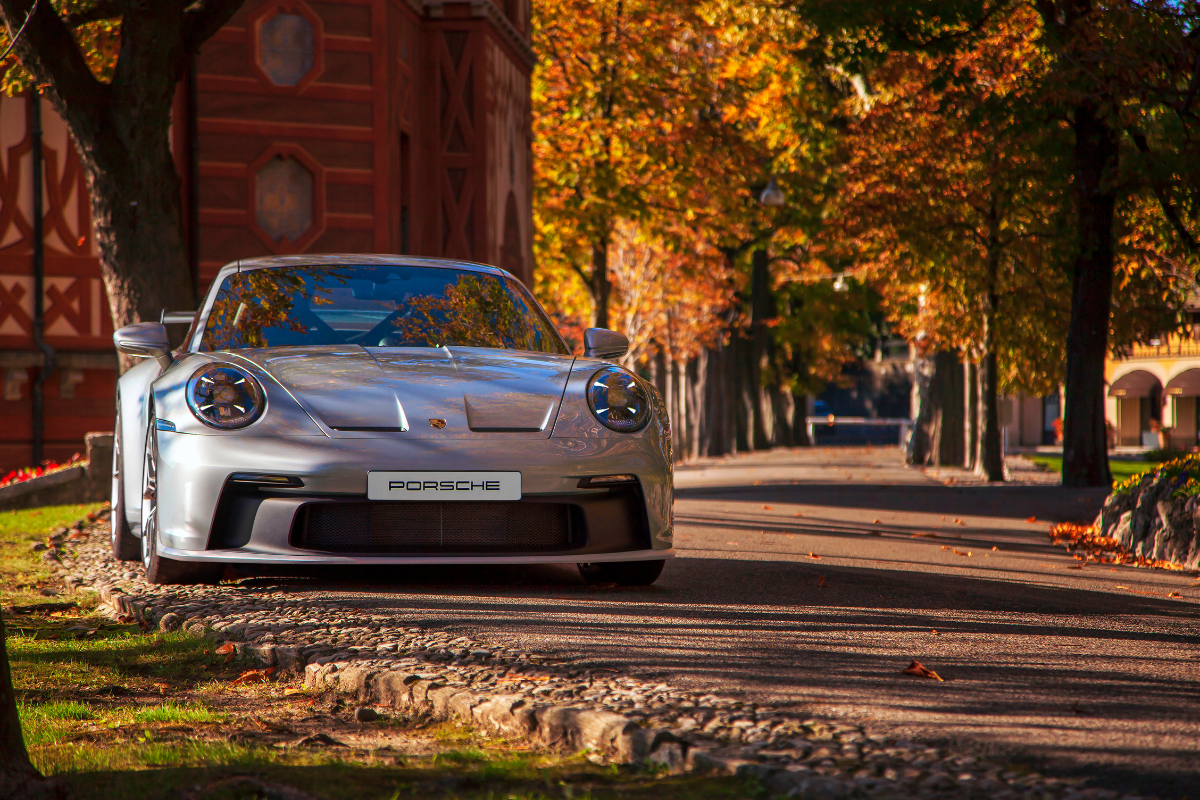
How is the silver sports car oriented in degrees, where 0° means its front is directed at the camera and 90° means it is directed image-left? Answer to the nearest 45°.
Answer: approximately 0°

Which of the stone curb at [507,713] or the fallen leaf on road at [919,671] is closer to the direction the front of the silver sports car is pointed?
the stone curb

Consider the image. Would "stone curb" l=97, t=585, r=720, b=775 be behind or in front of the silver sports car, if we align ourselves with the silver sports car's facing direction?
in front

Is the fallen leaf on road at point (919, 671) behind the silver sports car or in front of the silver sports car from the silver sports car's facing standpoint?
in front
